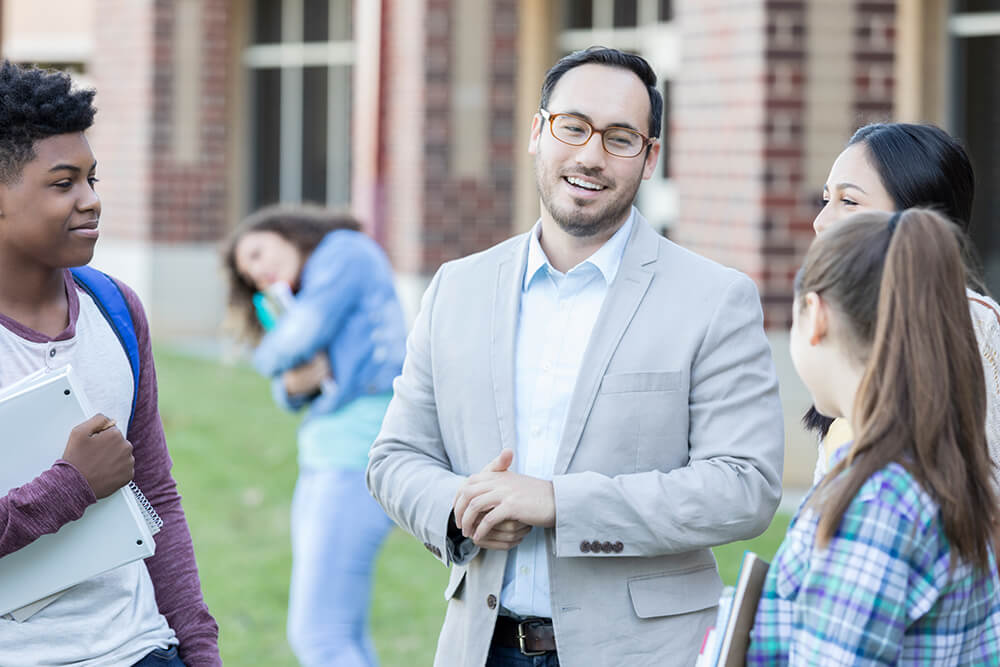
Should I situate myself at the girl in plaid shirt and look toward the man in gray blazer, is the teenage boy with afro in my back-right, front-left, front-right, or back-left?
front-left

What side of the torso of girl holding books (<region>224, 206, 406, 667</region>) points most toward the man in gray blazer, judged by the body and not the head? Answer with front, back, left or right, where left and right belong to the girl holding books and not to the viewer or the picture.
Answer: left

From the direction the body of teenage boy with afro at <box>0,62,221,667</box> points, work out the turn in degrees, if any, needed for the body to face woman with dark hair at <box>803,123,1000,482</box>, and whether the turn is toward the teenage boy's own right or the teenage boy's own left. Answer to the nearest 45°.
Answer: approximately 45° to the teenage boy's own left

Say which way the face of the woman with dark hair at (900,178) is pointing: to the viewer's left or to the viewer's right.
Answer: to the viewer's left

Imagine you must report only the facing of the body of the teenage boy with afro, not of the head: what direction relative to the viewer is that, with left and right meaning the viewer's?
facing the viewer and to the right of the viewer

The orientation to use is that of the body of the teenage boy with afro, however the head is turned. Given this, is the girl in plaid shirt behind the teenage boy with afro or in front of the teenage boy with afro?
in front

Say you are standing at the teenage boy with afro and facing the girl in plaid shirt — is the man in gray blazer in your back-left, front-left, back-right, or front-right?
front-left

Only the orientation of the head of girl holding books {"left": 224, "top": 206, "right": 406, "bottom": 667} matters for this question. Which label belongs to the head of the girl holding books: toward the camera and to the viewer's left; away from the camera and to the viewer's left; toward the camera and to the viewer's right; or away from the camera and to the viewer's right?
toward the camera and to the viewer's left
